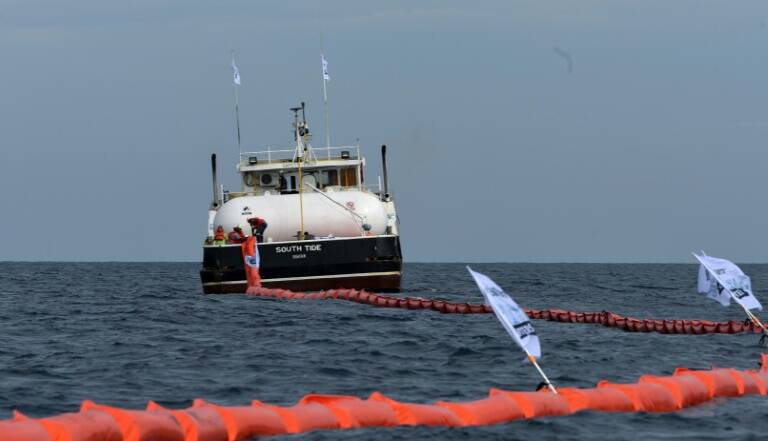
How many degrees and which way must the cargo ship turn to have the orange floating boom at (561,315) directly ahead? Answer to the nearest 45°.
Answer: approximately 135° to its right

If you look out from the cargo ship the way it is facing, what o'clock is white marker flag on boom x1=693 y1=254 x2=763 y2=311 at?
The white marker flag on boom is roughly at 5 o'clock from the cargo ship.

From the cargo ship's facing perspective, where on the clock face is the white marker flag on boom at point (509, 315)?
The white marker flag on boom is roughly at 6 o'clock from the cargo ship.

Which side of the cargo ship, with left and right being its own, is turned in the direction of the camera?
back

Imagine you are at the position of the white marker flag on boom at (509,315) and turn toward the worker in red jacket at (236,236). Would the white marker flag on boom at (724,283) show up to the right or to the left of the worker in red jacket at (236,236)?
right

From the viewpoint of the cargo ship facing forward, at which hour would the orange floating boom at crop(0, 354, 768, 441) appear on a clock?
The orange floating boom is roughly at 6 o'clock from the cargo ship.
